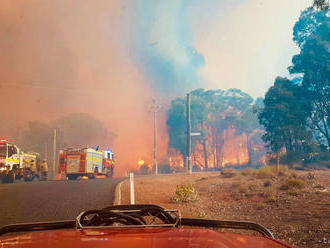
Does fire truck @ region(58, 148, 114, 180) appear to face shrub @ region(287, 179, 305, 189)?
no

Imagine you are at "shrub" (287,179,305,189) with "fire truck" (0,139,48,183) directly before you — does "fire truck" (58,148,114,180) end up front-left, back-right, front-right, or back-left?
front-right

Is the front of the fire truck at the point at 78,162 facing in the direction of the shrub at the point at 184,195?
no

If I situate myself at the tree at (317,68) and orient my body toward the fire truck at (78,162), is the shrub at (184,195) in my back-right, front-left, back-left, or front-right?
front-left

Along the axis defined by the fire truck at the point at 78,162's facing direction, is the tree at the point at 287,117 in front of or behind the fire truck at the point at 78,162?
in front

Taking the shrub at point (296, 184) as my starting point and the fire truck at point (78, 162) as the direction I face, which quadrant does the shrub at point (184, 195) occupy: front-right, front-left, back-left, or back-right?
front-left
